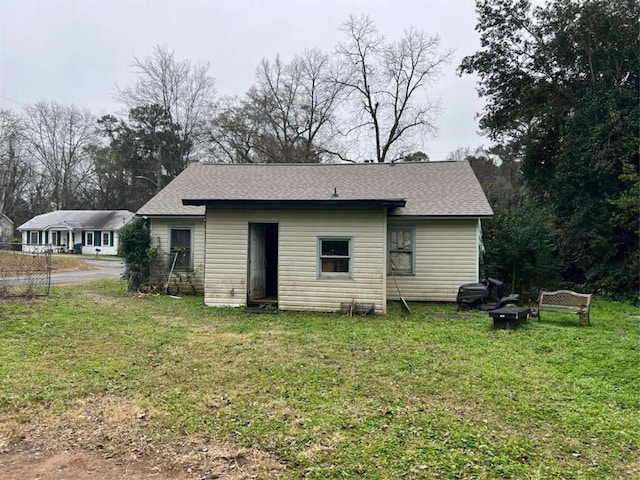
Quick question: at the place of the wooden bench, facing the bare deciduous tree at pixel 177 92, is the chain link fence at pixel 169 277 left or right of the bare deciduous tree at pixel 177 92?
left

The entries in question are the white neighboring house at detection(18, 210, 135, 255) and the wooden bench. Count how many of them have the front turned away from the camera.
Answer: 0

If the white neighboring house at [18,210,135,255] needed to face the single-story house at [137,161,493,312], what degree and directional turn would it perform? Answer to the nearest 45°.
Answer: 0° — it already faces it

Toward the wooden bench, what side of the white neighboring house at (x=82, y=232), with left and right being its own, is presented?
front

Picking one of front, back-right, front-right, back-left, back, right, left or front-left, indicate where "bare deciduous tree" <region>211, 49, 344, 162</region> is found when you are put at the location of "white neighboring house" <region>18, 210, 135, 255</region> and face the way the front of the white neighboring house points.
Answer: front-left

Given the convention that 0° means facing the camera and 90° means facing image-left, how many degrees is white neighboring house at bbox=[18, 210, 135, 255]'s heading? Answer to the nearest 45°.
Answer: approximately 0°

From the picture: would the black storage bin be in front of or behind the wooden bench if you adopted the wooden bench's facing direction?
in front

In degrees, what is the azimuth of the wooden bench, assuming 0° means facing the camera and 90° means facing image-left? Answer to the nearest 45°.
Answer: approximately 45°

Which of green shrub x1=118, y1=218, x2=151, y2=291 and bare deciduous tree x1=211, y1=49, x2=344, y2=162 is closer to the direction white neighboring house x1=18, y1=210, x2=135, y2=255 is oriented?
the green shrub

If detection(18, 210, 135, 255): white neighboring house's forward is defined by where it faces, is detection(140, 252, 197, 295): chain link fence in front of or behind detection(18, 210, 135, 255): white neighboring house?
in front
